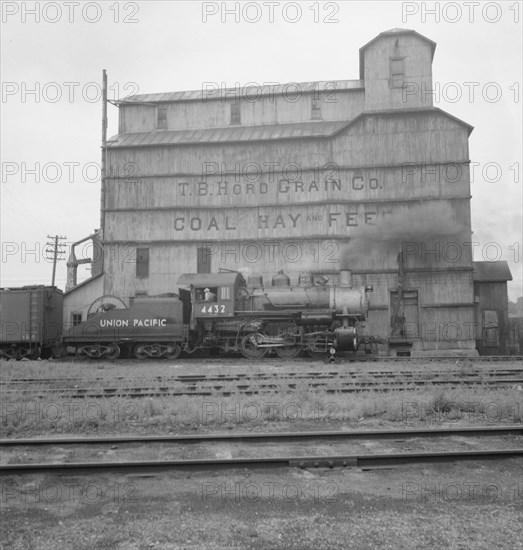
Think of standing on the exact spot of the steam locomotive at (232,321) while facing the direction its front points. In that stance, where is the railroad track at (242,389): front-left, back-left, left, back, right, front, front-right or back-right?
right

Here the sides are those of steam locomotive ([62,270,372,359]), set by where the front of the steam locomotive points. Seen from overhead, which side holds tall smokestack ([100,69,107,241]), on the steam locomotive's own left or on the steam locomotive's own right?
on the steam locomotive's own left

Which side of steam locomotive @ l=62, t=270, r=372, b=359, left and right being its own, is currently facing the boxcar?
back

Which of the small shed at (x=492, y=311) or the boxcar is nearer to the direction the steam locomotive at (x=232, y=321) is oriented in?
the small shed

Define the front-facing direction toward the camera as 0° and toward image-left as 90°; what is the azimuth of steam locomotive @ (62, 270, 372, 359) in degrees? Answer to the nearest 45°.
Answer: approximately 270°

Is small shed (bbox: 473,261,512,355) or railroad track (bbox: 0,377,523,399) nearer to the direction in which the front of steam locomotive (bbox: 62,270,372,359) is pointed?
the small shed
